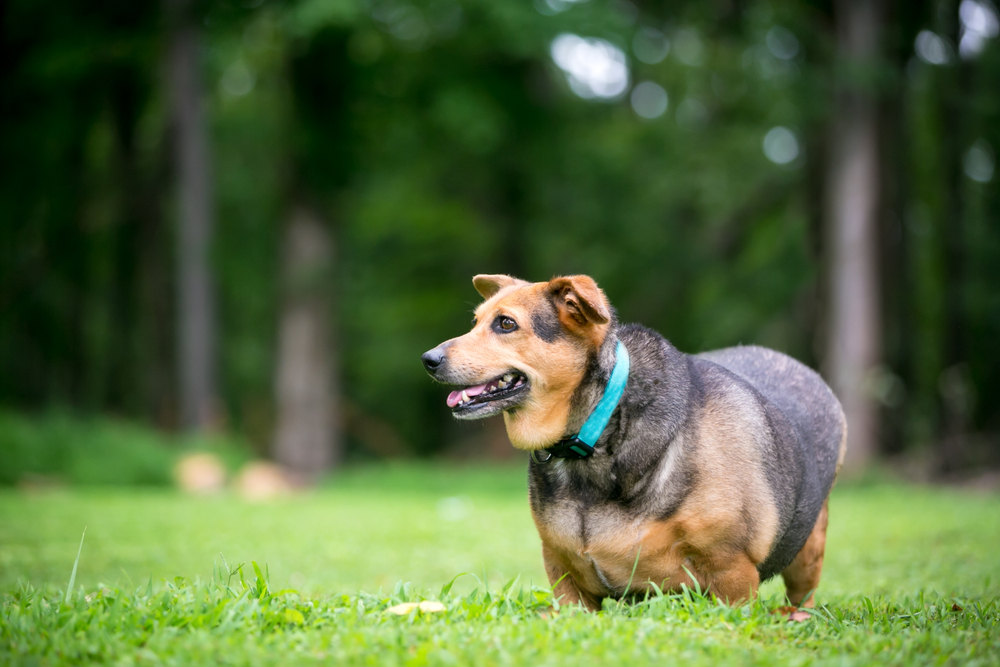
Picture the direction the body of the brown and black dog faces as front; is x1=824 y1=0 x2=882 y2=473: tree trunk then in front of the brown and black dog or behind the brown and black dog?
behind

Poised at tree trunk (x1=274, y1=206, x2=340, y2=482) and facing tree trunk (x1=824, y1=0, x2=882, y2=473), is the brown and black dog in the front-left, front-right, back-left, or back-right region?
front-right

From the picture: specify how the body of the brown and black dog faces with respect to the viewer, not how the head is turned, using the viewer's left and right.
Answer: facing the viewer and to the left of the viewer

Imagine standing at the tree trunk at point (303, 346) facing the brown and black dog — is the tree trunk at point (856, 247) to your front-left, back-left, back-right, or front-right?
front-left

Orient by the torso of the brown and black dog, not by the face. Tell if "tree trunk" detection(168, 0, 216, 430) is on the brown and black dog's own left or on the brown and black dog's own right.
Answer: on the brown and black dog's own right

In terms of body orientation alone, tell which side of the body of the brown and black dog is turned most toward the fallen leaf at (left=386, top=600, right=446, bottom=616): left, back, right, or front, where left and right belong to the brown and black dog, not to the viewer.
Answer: front

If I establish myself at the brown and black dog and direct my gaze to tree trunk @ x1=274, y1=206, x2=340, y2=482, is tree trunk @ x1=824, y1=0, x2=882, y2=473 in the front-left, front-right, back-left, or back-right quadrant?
front-right

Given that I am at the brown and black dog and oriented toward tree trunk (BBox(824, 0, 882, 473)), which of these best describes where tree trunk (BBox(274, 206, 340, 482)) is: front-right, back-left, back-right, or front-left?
front-left

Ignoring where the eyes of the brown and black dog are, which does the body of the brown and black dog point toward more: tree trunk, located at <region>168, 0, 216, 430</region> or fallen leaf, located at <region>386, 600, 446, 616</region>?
the fallen leaf

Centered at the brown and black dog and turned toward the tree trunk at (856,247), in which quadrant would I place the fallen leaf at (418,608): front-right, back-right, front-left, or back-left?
back-left

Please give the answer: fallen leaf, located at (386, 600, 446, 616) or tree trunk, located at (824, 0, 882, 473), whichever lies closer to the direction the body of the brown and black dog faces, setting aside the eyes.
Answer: the fallen leaf
